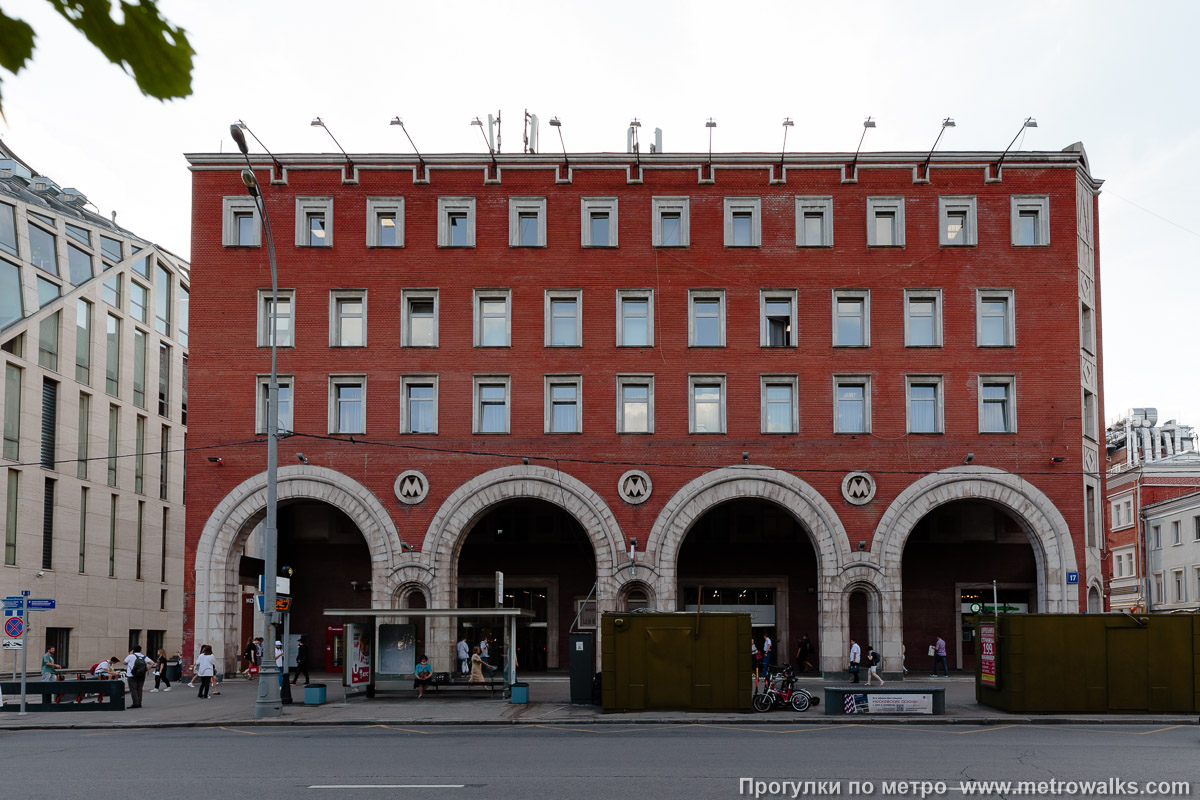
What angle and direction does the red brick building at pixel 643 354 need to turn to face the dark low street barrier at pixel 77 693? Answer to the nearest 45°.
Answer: approximately 45° to its right

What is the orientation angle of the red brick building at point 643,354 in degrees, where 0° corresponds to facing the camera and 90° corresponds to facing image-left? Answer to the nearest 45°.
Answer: approximately 0°

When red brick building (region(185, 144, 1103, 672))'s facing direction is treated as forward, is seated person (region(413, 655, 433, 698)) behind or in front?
in front
